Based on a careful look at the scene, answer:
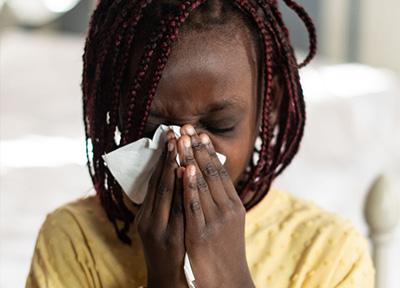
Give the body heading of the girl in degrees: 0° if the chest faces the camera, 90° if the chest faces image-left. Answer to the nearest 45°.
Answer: approximately 0°
